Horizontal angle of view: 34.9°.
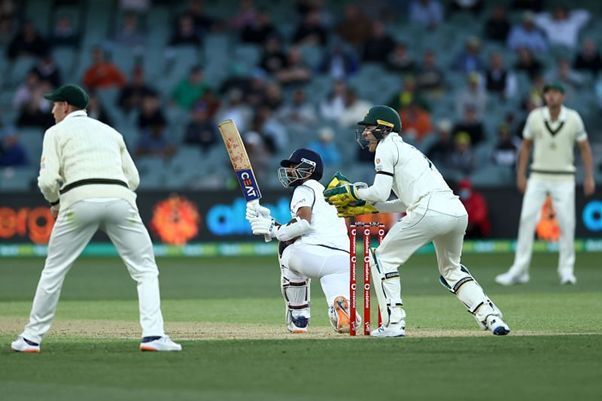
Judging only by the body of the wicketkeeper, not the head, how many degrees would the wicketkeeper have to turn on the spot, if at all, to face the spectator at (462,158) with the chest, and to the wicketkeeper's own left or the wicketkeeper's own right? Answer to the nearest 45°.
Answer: approximately 90° to the wicketkeeper's own right

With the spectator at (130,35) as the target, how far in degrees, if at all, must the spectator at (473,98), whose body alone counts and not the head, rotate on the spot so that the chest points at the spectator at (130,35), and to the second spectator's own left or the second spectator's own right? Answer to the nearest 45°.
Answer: approximately 90° to the second spectator's own right

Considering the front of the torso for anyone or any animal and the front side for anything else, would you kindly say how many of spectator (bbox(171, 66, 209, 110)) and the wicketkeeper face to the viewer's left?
1

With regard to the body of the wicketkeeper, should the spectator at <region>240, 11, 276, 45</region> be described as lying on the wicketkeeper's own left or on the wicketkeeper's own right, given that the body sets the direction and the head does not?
on the wicketkeeper's own right

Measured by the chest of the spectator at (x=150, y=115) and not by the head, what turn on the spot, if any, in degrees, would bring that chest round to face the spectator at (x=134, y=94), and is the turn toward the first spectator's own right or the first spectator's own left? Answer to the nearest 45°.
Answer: approximately 135° to the first spectator's own right

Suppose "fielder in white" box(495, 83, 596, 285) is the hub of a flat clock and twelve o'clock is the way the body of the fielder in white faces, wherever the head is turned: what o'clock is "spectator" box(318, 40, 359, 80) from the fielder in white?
The spectator is roughly at 5 o'clock from the fielder in white.

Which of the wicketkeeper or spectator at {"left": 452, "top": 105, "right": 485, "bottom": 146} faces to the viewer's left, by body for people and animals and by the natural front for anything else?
the wicketkeeper

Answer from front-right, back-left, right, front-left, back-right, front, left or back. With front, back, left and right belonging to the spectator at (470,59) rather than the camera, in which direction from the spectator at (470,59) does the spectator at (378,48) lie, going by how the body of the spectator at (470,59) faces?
right

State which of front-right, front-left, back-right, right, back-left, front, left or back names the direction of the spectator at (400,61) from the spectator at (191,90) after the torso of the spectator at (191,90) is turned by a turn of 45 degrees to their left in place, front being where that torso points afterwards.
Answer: front-left
